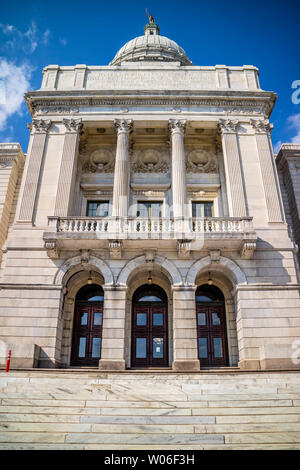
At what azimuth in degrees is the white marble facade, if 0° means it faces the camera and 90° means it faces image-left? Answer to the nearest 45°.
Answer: approximately 0°
